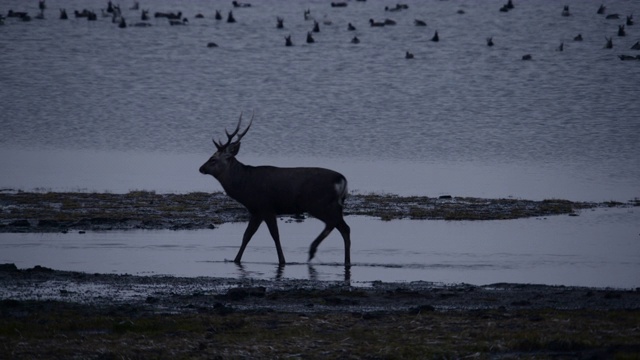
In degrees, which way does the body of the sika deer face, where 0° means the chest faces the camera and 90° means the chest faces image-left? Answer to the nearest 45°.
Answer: approximately 90°
